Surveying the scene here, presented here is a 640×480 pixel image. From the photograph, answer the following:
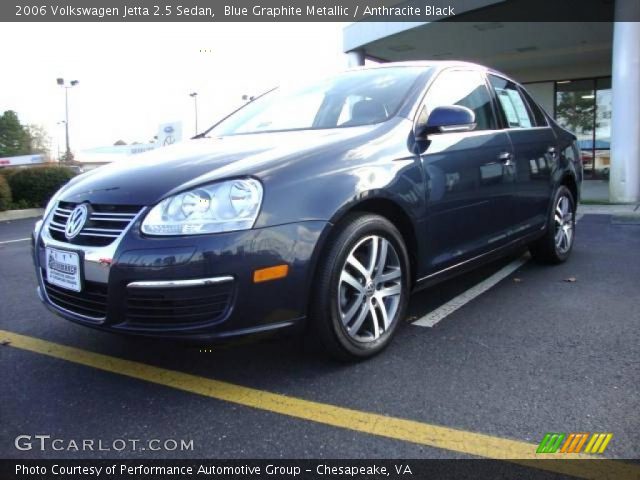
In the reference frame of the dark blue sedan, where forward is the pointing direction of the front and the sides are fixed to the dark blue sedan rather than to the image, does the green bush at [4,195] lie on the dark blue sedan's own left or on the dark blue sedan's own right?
on the dark blue sedan's own right

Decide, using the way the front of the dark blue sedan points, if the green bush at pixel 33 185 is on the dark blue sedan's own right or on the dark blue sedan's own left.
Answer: on the dark blue sedan's own right

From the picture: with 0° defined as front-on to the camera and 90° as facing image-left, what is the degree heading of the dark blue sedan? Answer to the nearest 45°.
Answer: approximately 45°

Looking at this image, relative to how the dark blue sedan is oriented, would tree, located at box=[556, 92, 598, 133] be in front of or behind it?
behind
